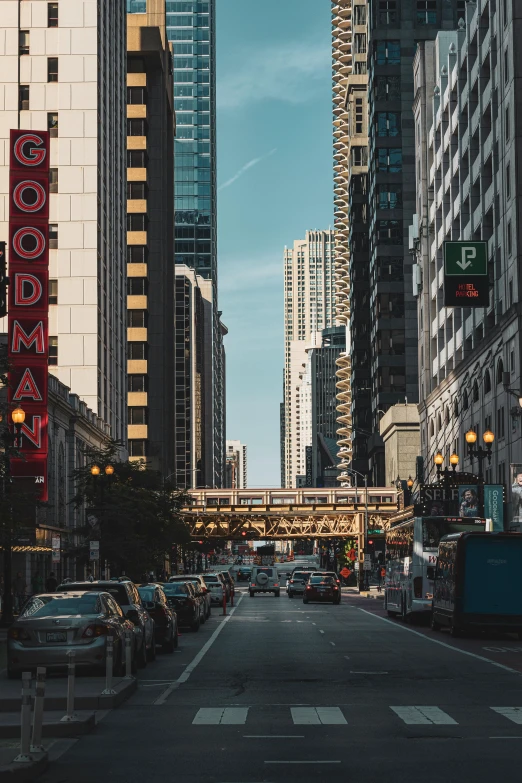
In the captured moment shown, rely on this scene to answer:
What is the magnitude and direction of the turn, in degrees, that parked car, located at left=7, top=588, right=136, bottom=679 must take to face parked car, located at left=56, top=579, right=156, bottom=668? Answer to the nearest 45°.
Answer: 0° — it already faces it

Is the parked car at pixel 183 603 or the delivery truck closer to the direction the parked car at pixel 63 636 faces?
the parked car

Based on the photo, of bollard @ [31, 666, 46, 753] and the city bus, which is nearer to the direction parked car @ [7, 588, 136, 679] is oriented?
the city bus

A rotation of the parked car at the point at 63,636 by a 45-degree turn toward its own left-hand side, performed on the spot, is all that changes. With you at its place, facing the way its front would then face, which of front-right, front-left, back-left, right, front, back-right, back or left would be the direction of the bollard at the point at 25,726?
back-left

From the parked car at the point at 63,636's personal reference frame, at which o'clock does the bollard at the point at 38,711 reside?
The bollard is roughly at 6 o'clock from the parked car.

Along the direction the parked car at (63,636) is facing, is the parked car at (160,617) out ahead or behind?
ahead

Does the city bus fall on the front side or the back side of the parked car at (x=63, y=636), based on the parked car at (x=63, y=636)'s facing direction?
on the front side

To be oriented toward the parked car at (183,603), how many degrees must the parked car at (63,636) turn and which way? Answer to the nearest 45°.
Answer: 0° — it already faces it

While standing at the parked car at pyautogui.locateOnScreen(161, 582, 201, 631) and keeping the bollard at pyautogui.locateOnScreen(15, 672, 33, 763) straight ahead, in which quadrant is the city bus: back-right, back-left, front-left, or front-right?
back-left

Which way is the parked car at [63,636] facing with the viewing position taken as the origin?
facing away from the viewer
